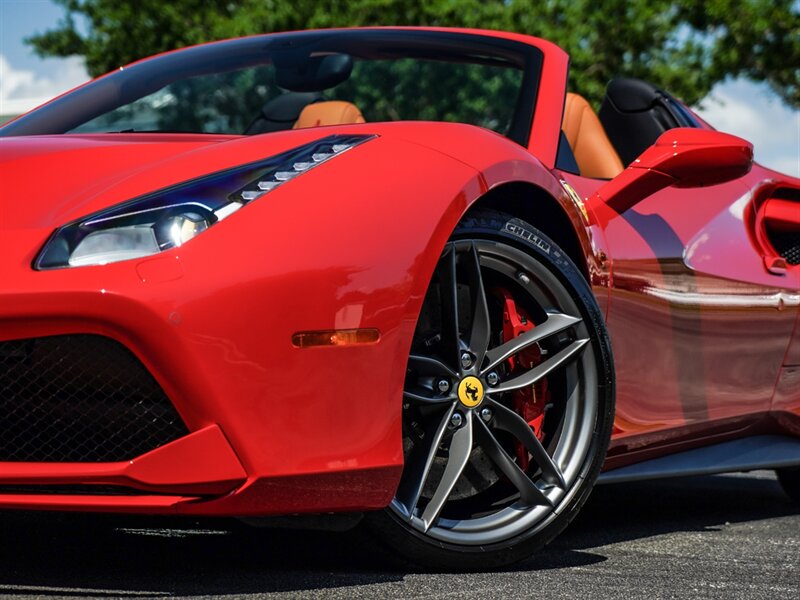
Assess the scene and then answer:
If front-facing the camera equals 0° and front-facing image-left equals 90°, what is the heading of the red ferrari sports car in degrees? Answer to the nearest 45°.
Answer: approximately 45°
